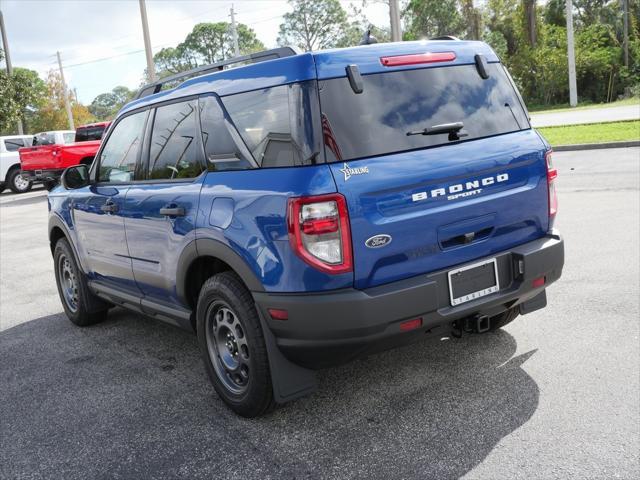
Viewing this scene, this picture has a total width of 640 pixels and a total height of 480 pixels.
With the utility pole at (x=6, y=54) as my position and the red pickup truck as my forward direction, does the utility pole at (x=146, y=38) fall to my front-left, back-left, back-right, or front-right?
front-left

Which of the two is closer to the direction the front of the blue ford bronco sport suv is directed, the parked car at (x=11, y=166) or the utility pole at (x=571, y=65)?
the parked car

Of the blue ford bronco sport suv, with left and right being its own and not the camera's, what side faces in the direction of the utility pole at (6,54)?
front

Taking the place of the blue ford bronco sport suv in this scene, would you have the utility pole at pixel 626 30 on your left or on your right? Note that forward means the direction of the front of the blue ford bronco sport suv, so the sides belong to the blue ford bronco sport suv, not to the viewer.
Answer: on your right

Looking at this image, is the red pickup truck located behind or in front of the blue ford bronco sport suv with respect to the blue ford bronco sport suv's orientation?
in front

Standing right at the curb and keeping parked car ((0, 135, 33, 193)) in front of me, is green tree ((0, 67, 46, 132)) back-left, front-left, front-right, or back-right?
front-right

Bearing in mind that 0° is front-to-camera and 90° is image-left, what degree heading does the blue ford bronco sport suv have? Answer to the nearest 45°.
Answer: approximately 135°

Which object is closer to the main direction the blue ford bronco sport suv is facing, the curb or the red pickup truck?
the red pickup truck

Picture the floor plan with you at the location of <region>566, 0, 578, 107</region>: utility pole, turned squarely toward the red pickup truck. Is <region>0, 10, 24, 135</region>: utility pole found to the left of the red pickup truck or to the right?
right

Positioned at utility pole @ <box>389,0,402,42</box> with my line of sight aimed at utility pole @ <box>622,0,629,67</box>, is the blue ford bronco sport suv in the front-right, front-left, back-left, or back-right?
back-right

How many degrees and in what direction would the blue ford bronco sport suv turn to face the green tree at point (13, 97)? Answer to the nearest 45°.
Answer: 0° — it already faces it

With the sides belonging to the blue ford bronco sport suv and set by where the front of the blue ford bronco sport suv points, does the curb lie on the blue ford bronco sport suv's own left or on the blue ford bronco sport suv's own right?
on the blue ford bronco sport suv's own right

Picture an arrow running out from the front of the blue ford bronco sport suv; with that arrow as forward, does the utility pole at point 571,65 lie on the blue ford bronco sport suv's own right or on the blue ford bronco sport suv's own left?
on the blue ford bronco sport suv's own right

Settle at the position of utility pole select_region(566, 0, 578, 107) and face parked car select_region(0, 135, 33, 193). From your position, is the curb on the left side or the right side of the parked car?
left

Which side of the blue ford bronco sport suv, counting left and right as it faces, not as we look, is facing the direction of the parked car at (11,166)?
front
